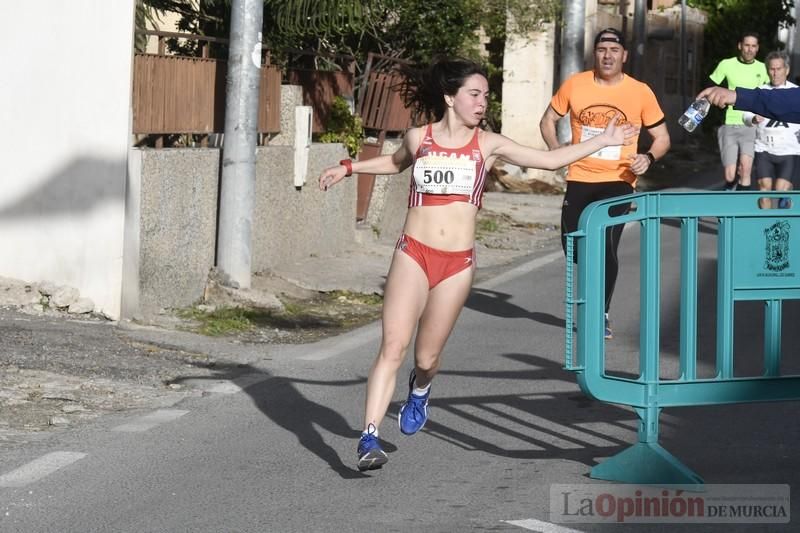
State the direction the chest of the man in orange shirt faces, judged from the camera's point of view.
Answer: toward the camera

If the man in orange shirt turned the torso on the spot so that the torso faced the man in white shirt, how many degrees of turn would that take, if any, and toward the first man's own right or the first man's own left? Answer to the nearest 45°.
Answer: approximately 180°

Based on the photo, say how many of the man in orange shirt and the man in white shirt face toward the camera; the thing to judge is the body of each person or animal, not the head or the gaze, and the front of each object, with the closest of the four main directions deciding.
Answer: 2

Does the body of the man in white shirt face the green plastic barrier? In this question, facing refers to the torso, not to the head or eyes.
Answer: yes

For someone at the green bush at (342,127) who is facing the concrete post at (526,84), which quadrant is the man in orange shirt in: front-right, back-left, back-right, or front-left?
back-right

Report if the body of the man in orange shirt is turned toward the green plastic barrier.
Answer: yes

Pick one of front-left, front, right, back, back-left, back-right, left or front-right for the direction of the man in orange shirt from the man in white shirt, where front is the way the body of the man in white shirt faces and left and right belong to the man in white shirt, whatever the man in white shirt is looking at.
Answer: front

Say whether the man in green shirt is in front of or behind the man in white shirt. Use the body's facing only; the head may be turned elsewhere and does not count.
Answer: behind

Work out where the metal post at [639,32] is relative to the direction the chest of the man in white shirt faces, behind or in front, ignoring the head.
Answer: behind

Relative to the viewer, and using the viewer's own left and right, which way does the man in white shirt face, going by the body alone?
facing the viewer
